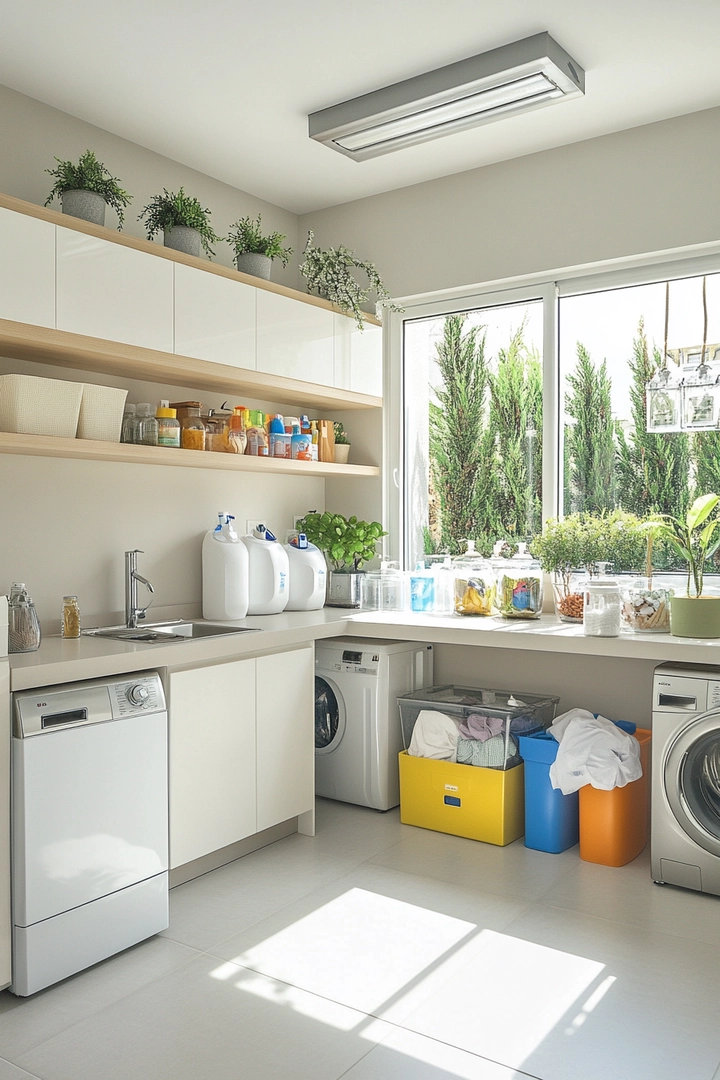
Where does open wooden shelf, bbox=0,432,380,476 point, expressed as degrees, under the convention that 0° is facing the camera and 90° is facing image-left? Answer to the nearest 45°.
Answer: approximately 315°

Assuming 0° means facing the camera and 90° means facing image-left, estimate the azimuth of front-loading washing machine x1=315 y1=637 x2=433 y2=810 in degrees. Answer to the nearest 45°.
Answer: approximately 45°

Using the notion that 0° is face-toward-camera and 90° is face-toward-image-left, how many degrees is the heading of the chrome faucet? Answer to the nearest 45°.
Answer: approximately 315°

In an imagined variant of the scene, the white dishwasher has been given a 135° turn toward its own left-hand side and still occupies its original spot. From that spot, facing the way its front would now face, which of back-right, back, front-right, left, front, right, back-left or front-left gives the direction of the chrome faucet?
front

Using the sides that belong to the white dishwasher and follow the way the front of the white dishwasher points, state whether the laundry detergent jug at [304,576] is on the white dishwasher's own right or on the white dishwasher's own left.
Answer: on the white dishwasher's own left

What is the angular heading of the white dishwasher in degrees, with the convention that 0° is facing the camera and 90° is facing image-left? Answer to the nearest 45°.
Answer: approximately 315°
